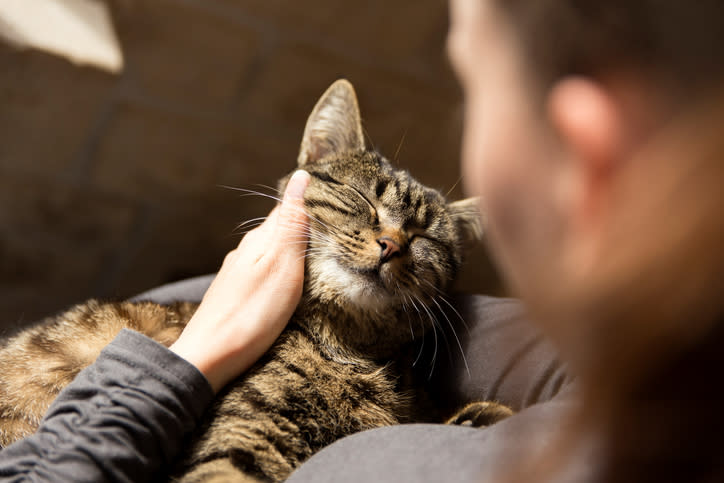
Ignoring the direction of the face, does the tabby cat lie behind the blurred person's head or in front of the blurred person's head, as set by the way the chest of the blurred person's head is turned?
in front

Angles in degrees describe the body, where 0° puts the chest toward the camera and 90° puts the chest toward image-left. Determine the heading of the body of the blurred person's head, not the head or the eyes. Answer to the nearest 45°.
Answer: approximately 135°

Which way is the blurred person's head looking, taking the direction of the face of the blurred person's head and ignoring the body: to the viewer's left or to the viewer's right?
to the viewer's left

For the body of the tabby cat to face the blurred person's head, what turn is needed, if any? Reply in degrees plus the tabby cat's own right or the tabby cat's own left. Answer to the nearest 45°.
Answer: approximately 45° to the tabby cat's own right
